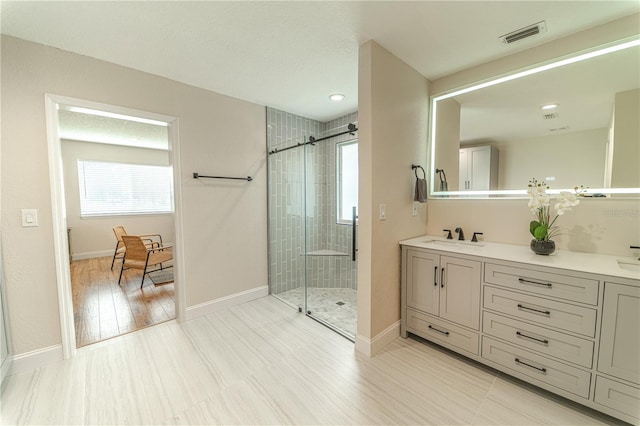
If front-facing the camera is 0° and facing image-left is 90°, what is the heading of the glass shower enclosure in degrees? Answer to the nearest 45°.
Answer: approximately 45°

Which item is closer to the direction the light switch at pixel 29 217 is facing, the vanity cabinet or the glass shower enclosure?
the vanity cabinet

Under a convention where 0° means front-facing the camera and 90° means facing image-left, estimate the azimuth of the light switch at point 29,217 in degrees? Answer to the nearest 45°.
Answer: approximately 0°

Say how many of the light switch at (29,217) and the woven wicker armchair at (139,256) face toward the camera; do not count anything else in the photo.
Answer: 1

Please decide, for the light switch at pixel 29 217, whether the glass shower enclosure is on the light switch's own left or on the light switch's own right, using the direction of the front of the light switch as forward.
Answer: on the light switch's own left

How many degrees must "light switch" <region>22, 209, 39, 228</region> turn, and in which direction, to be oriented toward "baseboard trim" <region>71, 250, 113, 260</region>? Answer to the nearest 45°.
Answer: approximately 180°

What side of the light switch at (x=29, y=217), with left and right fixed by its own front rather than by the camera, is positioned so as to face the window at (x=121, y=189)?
back

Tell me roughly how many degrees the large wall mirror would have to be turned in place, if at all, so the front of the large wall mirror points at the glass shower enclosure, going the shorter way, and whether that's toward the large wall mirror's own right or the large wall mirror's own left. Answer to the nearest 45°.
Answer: approximately 45° to the large wall mirror's own right

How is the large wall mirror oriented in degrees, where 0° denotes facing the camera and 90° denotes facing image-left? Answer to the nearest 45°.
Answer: approximately 45°
